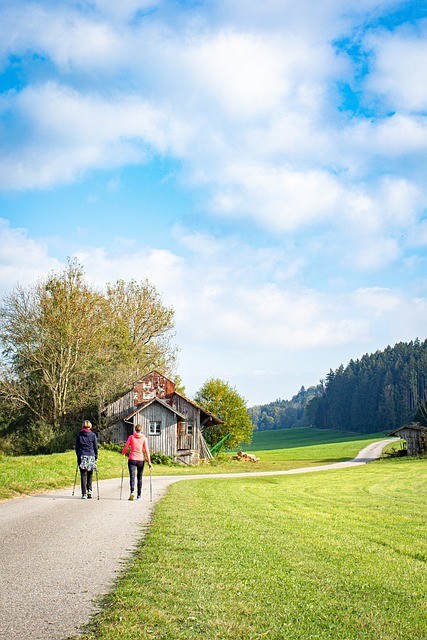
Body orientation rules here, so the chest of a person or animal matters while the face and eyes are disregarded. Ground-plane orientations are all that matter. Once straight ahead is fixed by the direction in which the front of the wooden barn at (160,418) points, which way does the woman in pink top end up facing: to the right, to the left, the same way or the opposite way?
the opposite way

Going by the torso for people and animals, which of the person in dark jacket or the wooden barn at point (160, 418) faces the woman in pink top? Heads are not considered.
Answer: the wooden barn

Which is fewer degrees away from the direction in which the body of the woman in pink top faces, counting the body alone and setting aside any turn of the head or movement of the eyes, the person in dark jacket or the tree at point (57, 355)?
the tree

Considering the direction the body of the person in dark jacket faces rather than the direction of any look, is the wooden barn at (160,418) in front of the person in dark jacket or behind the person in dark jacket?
in front

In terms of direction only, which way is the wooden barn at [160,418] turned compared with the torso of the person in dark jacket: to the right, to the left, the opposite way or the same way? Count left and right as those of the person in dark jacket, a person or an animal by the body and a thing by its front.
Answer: the opposite way

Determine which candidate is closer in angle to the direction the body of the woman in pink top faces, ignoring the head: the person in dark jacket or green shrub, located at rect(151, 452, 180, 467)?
the green shrub

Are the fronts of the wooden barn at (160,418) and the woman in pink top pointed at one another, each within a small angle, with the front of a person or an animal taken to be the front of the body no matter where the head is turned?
yes

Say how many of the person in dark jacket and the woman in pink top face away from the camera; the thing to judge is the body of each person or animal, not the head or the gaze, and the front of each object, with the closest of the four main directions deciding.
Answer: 2

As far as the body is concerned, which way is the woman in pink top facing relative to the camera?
away from the camera

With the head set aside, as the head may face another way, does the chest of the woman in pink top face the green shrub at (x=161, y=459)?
yes

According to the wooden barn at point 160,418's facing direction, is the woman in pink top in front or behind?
in front

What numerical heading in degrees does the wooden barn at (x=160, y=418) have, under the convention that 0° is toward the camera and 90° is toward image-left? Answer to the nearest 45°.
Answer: approximately 0°

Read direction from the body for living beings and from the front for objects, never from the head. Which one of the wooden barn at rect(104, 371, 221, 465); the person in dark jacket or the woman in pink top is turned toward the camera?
the wooden barn

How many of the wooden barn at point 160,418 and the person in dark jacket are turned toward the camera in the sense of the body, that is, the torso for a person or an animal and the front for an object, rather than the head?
1

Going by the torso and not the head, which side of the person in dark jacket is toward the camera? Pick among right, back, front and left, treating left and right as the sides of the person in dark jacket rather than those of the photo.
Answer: back

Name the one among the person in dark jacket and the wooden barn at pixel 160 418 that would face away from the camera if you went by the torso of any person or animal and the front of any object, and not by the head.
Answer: the person in dark jacket

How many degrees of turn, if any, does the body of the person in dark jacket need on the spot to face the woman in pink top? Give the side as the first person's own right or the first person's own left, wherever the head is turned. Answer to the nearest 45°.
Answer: approximately 90° to the first person's own right

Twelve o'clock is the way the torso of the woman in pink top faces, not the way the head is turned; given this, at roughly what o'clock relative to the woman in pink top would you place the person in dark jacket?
The person in dark jacket is roughly at 9 o'clock from the woman in pink top.
